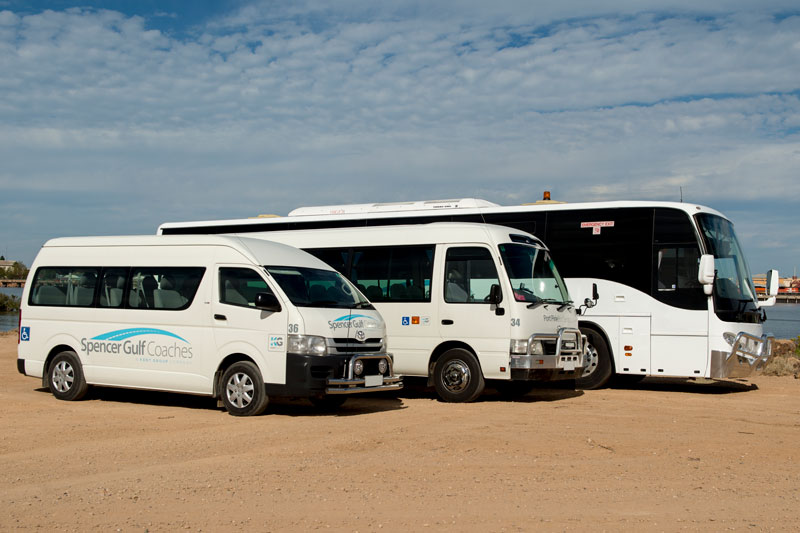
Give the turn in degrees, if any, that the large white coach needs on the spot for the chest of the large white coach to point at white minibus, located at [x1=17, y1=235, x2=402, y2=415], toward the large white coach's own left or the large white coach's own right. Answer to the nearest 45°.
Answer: approximately 90° to the large white coach's own right

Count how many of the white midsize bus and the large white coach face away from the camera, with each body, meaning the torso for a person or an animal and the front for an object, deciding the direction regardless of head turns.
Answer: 0

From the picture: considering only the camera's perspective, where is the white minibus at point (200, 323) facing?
facing the viewer and to the right of the viewer

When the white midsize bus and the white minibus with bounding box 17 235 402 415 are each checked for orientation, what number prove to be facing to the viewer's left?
0

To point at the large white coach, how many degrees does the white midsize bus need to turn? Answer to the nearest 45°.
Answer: approximately 90° to its left

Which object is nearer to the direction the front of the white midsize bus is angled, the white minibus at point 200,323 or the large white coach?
the large white coach

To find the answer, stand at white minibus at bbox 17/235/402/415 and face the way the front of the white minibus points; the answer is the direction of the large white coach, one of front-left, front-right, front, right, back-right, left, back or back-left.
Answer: front-left

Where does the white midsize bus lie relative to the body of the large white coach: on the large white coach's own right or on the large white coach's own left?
on the large white coach's own right

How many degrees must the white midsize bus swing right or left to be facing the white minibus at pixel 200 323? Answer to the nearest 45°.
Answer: approximately 135° to its right

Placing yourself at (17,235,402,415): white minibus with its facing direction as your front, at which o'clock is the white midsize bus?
The white midsize bus is roughly at 10 o'clock from the white minibus.

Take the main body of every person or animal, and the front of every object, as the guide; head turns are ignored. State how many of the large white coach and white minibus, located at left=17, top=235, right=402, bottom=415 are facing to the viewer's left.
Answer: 0
